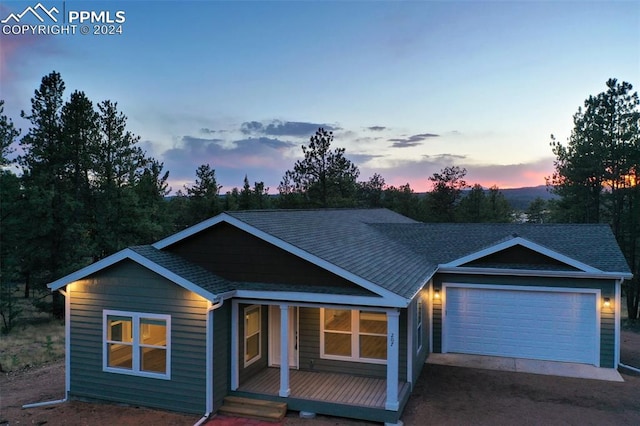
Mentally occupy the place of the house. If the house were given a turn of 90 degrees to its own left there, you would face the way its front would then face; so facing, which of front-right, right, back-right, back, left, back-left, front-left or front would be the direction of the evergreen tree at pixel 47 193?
back-left

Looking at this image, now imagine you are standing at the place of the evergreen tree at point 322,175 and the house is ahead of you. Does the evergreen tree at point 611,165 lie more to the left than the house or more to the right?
left

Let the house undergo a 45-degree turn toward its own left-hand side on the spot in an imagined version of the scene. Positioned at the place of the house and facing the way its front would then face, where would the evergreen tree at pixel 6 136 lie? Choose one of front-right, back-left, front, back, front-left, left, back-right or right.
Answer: back

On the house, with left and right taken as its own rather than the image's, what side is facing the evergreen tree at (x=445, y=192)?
back

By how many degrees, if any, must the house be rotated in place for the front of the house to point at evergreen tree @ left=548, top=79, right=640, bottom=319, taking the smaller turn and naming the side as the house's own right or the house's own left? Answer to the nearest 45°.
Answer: approximately 135° to the house's own left

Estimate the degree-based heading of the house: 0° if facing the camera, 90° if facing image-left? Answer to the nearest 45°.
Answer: approximately 0°

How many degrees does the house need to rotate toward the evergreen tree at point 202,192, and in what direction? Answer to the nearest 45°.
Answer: approximately 180°

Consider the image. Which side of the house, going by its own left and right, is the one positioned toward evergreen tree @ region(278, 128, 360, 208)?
back
